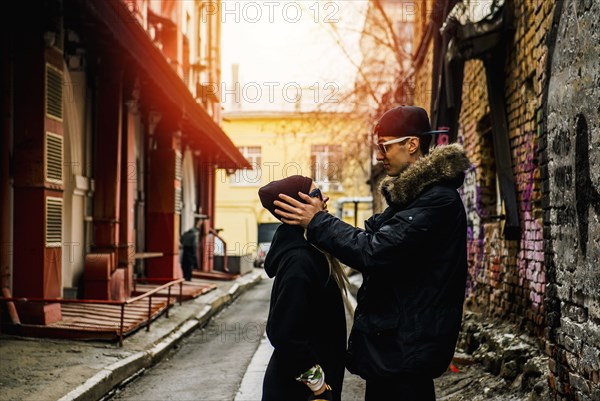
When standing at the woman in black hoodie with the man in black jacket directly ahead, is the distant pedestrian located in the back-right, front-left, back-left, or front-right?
back-left

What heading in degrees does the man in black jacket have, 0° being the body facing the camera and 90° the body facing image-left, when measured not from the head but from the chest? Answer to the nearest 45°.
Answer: approximately 90°

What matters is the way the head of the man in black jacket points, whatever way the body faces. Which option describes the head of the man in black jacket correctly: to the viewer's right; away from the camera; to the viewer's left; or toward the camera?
to the viewer's left

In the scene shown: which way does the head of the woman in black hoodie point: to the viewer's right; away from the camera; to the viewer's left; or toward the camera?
to the viewer's right

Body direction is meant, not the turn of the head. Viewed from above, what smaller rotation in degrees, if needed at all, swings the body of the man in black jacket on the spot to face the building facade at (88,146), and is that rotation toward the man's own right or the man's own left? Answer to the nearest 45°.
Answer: approximately 45° to the man's own right

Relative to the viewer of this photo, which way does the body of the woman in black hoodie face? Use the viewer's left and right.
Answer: facing to the right of the viewer

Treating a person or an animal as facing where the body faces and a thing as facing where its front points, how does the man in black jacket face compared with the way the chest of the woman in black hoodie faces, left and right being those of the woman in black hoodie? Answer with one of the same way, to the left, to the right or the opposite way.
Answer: the opposite way

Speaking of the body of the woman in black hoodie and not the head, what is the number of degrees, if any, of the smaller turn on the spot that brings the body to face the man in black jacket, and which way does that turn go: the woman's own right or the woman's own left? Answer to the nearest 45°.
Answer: approximately 45° to the woman's own right

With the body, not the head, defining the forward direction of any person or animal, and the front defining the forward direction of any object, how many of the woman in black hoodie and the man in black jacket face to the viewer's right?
1

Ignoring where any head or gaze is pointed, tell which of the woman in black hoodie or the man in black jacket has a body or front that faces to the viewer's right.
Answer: the woman in black hoodie

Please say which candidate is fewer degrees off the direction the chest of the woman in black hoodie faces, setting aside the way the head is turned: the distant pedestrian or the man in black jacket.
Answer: the man in black jacket
